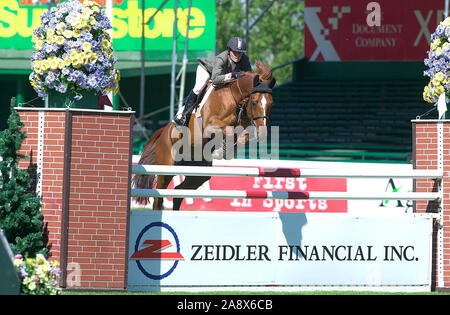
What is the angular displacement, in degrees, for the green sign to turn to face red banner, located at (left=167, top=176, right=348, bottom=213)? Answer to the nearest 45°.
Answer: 0° — it already faces it

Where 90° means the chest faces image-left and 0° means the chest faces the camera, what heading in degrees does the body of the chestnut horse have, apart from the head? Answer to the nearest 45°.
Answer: approximately 315°

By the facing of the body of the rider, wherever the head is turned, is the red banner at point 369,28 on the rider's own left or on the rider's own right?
on the rider's own left

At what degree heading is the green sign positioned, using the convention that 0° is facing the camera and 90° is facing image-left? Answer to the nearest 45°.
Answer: approximately 0°

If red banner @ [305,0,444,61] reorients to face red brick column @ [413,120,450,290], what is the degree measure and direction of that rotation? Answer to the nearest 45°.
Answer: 0° — it already faces it
